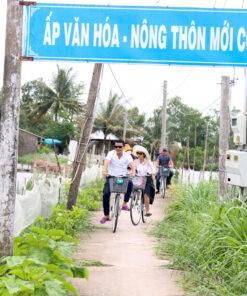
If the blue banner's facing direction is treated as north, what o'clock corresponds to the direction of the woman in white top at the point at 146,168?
The woman in white top is roughly at 6 o'clock from the blue banner.

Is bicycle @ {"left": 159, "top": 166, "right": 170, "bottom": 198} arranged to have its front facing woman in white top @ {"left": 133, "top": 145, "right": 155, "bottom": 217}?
yes

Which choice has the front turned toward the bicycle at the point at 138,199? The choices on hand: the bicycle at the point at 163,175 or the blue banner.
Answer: the bicycle at the point at 163,175

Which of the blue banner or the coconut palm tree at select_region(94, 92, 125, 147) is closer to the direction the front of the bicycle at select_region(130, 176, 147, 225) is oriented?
the blue banner

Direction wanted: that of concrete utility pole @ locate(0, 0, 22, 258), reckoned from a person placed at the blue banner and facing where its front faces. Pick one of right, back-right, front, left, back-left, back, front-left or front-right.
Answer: right

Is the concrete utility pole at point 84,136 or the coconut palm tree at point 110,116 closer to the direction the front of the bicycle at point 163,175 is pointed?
the concrete utility pole

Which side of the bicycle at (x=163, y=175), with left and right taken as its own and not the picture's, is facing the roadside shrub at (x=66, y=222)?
front

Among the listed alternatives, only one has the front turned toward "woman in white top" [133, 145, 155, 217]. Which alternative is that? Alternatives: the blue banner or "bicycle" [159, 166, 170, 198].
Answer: the bicycle

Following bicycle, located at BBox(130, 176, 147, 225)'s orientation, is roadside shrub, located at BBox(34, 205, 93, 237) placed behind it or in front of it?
in front

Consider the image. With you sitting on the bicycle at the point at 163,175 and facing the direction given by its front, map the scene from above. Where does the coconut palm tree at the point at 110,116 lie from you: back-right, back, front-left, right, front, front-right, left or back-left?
back

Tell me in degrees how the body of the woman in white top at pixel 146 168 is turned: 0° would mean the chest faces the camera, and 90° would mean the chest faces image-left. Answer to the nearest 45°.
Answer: approximately 45°

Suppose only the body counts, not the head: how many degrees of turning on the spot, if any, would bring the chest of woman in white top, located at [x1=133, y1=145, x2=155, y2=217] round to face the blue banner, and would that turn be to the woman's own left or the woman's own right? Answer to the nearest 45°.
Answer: approximately 45° to the woman's own left

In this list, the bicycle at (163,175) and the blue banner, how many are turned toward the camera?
2

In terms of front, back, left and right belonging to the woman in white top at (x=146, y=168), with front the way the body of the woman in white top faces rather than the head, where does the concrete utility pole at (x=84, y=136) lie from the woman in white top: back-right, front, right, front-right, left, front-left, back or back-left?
front-right
